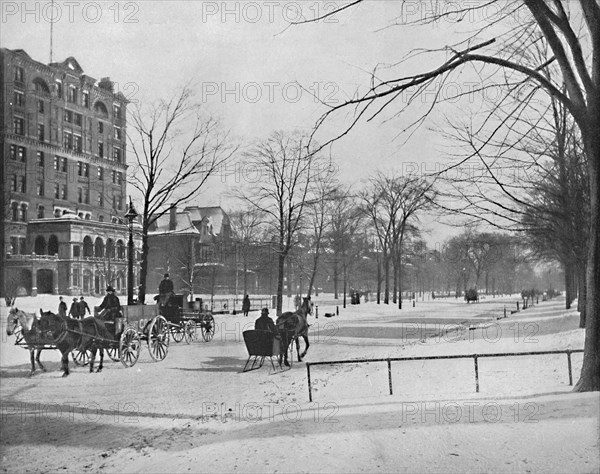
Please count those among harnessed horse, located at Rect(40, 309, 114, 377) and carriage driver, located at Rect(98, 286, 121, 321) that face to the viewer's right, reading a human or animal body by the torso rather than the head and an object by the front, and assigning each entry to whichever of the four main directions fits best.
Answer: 0

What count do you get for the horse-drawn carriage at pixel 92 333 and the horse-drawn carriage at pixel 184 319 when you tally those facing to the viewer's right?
0

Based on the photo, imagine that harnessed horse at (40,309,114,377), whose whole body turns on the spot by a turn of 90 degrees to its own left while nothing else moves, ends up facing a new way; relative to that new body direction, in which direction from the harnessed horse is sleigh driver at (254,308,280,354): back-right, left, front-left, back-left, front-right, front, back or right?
front-left

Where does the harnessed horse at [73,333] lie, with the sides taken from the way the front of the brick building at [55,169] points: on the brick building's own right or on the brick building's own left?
on the brick building's own left

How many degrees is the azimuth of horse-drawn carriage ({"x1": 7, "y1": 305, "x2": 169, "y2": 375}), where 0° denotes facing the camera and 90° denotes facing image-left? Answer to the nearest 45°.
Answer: approximately 45°

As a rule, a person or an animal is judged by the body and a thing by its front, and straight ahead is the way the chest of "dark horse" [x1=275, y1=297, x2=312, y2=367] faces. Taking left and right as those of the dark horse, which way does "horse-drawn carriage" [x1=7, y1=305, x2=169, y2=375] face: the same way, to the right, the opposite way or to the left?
the opposite way

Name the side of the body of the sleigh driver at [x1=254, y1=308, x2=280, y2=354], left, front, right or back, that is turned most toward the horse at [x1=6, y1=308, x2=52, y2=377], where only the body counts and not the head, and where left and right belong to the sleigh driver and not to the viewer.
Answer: left

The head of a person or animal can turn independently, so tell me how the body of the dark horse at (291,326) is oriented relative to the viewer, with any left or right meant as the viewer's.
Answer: facing away from the viewer and to the right of the viewer

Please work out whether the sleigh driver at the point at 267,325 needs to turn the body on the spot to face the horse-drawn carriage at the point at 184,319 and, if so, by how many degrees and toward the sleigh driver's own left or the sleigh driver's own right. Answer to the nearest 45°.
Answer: approximately 90° to the sleigh driver's own left

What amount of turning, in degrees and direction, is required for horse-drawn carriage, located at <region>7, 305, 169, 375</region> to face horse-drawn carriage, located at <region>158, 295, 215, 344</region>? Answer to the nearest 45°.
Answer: approximately 180°

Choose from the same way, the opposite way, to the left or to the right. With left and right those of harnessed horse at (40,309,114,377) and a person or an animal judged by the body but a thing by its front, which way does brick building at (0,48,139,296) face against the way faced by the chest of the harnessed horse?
to the left

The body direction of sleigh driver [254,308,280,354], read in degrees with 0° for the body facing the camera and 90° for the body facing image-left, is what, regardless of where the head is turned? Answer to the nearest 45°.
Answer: approximately 225°
